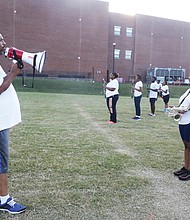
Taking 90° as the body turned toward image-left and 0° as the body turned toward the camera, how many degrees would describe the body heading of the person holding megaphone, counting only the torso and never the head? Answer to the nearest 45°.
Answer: approximately 270°

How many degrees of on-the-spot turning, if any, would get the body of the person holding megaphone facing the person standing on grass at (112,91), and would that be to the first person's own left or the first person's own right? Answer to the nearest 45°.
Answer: approximately 45° to the first person's own left

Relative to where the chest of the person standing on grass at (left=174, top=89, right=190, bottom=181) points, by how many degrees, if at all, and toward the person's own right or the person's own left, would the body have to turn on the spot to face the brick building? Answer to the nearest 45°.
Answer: approximately 90° to the person's own right

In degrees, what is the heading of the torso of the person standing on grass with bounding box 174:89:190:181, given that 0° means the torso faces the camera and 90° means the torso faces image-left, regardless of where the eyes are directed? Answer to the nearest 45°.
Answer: approximately 90°

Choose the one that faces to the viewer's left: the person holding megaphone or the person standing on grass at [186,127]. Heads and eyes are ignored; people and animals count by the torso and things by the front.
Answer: the person standing on grass

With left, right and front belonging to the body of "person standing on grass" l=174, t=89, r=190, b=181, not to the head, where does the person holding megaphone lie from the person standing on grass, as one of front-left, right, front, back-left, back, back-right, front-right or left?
front-left

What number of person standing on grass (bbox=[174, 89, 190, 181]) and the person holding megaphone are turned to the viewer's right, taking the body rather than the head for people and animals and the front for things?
1

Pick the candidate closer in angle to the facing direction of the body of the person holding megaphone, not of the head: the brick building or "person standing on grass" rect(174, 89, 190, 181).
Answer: the person standing on grass

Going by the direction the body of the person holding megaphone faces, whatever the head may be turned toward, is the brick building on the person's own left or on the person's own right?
on the person's own left

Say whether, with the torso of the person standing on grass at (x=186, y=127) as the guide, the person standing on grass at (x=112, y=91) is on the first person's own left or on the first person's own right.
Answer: on the first person's own right

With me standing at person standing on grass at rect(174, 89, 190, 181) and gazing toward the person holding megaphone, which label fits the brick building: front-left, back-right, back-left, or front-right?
back-right
